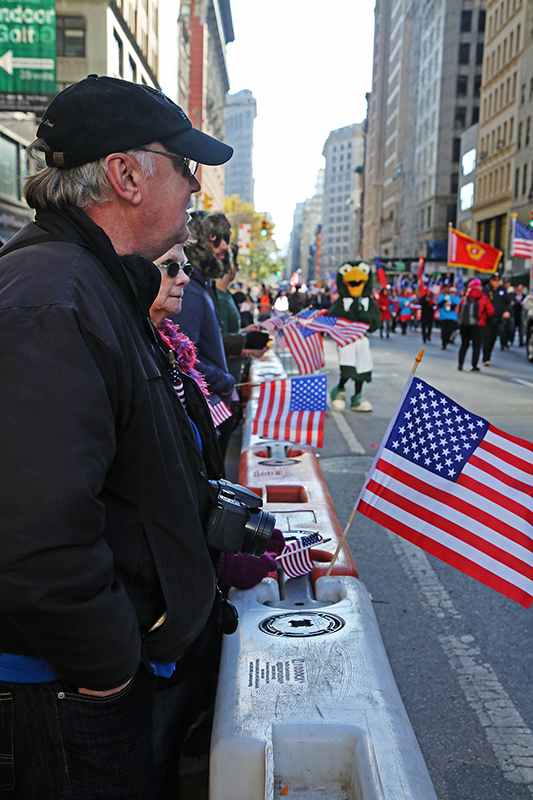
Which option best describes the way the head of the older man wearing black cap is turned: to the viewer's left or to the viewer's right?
to the viewer's right

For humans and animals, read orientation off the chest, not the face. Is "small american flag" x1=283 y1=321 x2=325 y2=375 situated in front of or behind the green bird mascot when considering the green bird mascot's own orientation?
in front

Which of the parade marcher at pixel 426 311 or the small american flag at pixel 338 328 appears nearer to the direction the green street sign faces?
the small american flag

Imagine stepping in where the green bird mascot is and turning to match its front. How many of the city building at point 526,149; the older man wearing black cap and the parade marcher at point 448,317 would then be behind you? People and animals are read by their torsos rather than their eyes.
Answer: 2

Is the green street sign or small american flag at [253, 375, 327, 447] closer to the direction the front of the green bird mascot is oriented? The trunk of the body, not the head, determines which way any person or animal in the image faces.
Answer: the small american flag

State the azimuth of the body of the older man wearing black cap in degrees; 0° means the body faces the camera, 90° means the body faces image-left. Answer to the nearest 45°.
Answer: approximately 270°

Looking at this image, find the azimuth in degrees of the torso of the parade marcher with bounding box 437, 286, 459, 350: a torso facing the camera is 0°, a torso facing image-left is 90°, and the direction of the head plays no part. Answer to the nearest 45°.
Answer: approximately 0°

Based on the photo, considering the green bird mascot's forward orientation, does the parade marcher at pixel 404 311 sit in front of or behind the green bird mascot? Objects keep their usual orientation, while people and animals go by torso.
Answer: behind
